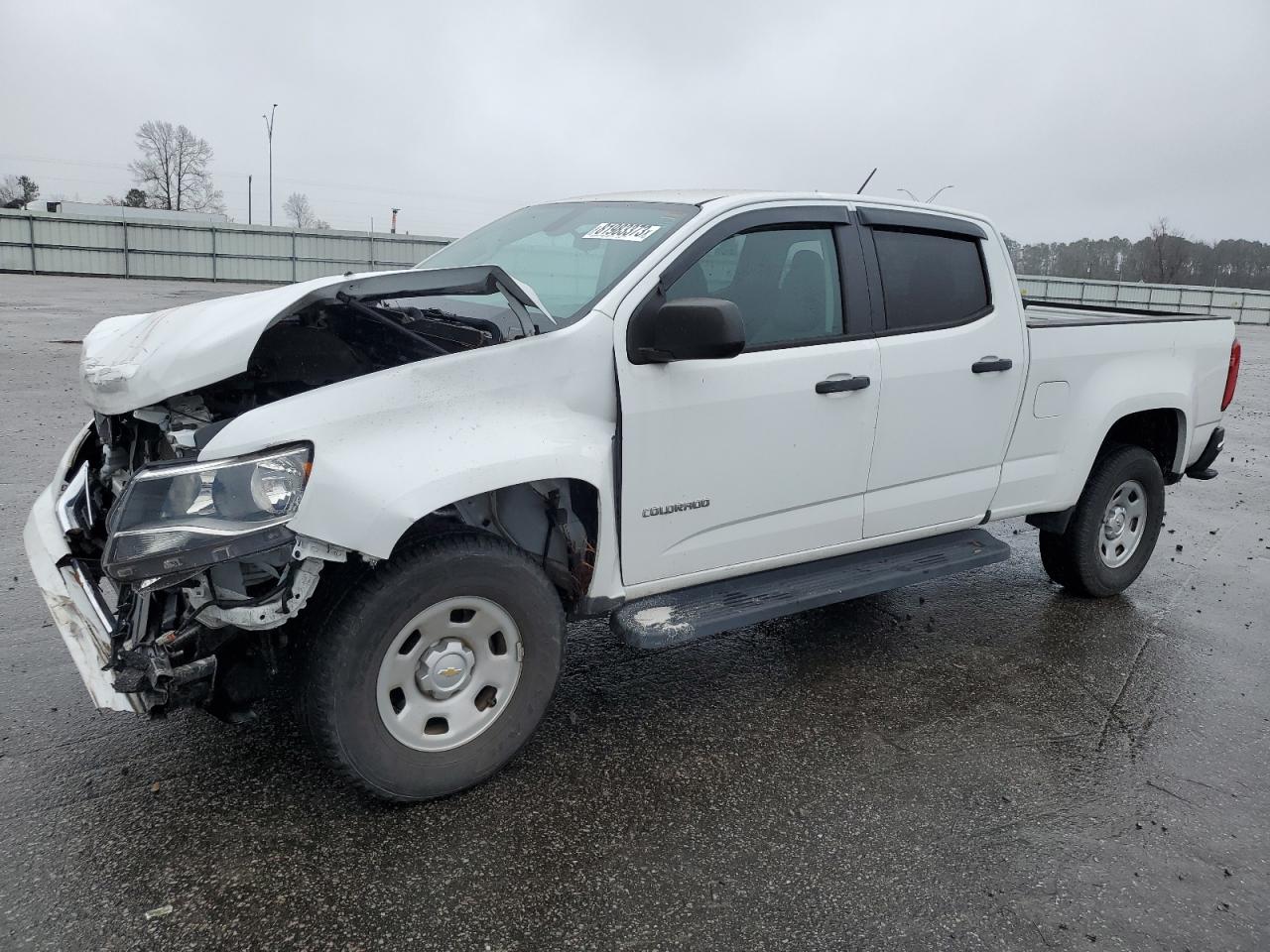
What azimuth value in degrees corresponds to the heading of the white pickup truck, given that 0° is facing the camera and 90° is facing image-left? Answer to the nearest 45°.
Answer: approximately 45°
